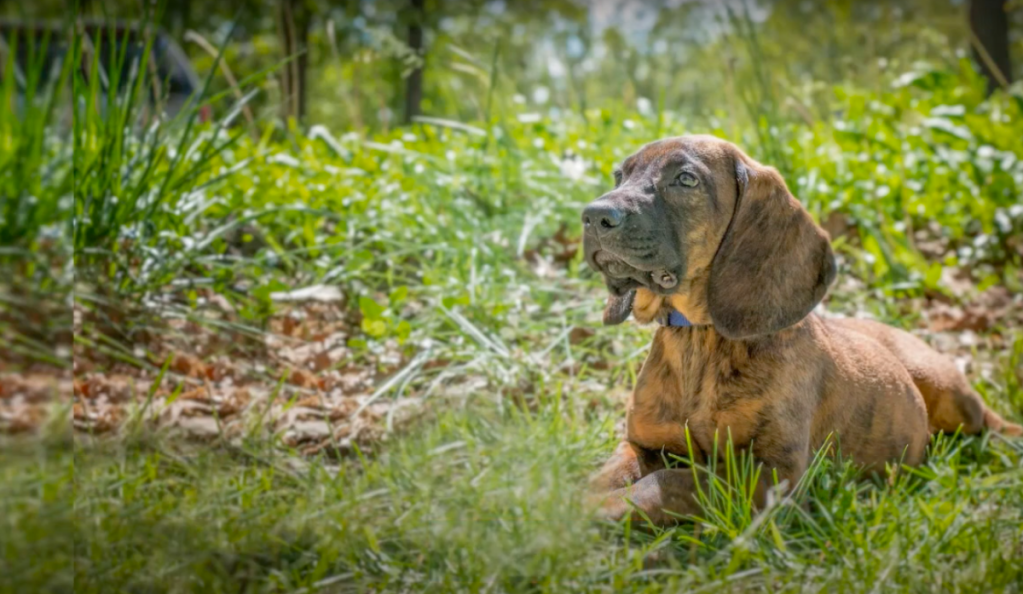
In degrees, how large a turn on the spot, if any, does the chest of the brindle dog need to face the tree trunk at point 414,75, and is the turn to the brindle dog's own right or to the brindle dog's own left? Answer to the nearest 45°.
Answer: approximately 90° to the brindle dog's own right

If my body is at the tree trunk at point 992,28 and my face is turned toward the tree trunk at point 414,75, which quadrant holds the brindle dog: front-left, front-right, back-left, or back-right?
front-left

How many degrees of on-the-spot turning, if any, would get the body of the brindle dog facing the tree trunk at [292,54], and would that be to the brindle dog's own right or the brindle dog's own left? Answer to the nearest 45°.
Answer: approximately 90° to the brindle dog's own right

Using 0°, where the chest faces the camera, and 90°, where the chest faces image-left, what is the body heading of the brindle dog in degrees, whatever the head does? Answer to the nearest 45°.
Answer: approximately 45°

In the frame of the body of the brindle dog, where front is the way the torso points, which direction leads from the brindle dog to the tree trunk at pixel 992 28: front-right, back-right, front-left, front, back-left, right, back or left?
back-right

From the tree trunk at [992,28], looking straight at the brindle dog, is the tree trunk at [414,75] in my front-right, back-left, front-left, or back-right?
front-right
